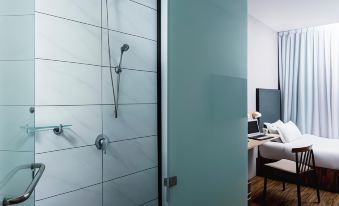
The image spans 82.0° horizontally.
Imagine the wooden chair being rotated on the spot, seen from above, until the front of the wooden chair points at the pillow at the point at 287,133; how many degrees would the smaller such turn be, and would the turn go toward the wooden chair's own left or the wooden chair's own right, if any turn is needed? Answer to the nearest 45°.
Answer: approximately 45° to the wooden chair's own right

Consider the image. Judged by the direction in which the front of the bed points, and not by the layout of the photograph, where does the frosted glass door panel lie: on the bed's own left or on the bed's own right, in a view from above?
on the bed's own right

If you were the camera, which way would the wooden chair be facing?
facing away from the viewer and to the left of the viewer

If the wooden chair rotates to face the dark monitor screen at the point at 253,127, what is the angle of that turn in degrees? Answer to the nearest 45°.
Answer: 0° — it already faces it

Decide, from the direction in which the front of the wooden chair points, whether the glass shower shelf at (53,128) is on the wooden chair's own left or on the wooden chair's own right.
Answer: on the wooden chair's own left

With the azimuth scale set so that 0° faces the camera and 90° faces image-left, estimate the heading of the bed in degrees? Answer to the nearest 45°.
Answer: approximately 315°

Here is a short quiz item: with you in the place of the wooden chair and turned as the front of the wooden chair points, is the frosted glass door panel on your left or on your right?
on your left

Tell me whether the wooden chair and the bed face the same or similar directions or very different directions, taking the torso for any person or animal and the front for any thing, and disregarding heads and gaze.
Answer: very different directions
